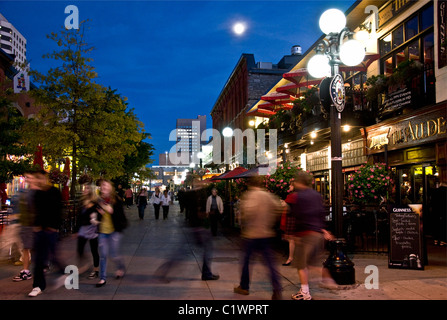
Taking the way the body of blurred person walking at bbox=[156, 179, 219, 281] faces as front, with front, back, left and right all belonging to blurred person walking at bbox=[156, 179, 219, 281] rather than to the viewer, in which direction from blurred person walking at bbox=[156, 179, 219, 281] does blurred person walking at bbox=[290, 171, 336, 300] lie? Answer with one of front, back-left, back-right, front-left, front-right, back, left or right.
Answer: front-right

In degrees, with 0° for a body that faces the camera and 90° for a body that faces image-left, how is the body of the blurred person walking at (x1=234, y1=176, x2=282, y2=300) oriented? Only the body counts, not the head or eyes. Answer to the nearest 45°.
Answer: approximately 135°

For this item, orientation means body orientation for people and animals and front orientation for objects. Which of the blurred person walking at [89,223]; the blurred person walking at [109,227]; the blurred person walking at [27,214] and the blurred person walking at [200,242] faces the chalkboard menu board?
the blurred person walking at [200,242]

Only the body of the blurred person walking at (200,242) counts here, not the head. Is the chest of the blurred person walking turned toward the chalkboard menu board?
yes

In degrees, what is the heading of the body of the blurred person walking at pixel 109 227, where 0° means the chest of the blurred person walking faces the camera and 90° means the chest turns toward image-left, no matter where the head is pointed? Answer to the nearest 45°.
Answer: approximately 45°

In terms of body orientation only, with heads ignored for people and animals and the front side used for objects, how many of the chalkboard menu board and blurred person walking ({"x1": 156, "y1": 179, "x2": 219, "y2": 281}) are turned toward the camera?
1

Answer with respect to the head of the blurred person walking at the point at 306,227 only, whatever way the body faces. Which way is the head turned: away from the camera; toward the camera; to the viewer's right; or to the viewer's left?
away from the camera

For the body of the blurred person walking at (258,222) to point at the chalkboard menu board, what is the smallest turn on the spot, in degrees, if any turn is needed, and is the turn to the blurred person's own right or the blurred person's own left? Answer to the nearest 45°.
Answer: approximately 90° to the blurred person's own right

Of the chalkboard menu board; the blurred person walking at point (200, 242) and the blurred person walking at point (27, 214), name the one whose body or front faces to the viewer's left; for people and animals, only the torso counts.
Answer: the blurred person walking at point (27, 214)

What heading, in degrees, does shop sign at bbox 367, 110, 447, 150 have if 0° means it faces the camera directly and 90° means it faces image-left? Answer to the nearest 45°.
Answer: approximately 45°

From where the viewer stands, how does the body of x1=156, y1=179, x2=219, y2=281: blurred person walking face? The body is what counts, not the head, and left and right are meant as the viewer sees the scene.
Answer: facing to the right of the viewer
